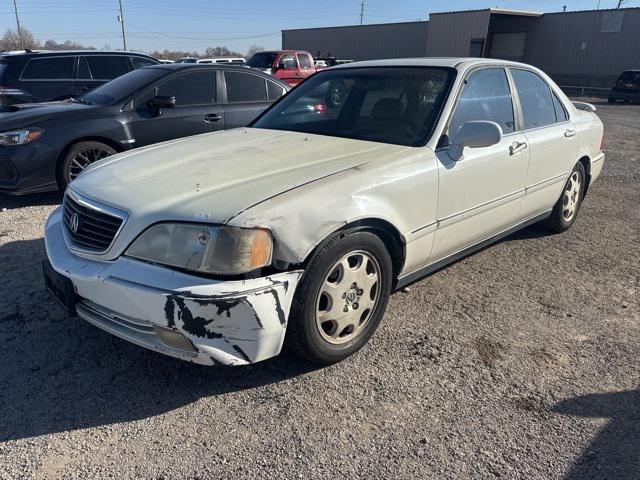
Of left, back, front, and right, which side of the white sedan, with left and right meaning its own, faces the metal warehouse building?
back

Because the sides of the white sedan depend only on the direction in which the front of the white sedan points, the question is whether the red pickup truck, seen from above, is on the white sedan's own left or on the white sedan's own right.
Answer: on the white sedan's own right

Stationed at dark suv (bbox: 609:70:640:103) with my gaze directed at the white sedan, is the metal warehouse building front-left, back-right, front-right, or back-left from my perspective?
back-right

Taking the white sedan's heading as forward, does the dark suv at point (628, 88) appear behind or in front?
behind

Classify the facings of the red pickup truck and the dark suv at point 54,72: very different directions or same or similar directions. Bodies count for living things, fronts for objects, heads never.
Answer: very different directions

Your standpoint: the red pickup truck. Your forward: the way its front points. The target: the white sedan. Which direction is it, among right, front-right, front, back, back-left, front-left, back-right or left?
front-left

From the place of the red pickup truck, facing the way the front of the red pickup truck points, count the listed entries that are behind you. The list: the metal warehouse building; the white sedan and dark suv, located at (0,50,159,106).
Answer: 1

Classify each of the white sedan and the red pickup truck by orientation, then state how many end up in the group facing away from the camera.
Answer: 0

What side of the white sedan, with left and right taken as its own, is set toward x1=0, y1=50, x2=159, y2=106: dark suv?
right

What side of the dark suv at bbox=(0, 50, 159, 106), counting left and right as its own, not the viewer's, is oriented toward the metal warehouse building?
front

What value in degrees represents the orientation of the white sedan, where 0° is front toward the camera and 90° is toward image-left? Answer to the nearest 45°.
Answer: approximately 45°

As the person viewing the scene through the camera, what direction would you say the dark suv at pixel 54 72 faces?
facing away from the viewer and to the right of the viewer
